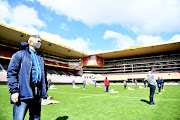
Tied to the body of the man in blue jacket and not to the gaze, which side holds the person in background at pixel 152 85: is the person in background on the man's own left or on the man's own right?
on the man's own left
